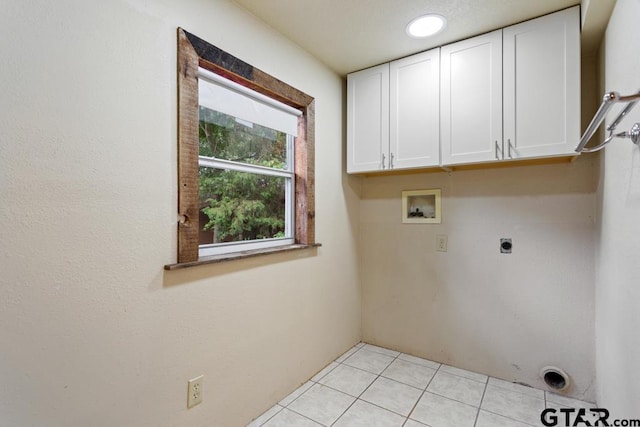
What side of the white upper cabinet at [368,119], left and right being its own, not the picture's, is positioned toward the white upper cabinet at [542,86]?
left

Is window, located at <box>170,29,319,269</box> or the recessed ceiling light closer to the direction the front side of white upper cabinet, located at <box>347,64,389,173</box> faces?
the window

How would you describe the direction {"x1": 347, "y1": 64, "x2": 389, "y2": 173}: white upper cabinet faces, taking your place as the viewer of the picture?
facing the viewer and to the left of the viewer

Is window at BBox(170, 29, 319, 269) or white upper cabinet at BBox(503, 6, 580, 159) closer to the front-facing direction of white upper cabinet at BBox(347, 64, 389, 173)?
the window

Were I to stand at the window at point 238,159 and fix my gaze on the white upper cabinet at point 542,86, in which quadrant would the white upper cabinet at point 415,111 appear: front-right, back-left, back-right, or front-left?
front-left

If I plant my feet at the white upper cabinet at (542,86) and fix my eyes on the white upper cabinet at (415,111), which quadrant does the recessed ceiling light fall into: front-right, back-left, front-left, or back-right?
front-left

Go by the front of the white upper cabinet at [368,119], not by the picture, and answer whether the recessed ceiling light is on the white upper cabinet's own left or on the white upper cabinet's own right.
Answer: on the white upper cabinet's own left

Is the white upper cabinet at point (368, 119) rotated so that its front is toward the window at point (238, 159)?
yes

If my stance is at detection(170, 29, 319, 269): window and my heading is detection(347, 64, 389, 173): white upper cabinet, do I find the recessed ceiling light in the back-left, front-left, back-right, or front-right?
front-right
